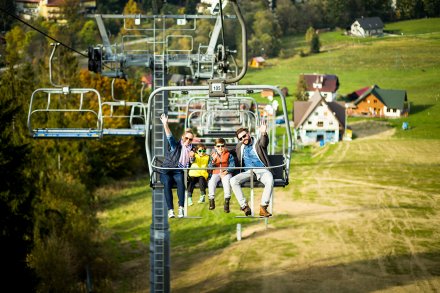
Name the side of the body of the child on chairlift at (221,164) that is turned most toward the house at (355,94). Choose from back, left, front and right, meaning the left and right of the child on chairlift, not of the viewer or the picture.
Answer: back

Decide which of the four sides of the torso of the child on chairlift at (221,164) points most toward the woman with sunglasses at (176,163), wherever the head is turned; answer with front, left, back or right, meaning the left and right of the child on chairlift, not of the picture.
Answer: right

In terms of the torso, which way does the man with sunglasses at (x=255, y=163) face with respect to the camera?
toward the camera

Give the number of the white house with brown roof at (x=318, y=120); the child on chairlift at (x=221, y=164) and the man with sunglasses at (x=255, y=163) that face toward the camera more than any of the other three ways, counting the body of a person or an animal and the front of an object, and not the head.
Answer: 3

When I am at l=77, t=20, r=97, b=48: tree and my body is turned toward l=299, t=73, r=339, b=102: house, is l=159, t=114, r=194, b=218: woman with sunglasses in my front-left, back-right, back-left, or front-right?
front-right

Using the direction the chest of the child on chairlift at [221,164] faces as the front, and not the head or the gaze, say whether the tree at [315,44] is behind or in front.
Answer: behind

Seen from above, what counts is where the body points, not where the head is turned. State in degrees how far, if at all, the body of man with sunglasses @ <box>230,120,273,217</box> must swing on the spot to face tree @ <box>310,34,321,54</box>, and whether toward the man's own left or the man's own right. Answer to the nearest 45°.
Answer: approximately 180°

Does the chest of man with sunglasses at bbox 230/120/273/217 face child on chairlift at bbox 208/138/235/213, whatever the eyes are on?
no

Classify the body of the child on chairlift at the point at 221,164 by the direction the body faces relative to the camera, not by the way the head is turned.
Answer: toward the camera

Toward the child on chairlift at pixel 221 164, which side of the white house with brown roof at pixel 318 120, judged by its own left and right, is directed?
front

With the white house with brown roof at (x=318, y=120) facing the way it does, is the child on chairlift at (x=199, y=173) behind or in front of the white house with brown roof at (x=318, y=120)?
in front

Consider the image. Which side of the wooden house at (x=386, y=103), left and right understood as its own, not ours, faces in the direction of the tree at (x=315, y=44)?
right

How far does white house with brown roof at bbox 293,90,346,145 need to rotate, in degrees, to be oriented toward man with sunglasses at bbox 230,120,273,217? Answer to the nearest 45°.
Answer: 0° — it already faces them

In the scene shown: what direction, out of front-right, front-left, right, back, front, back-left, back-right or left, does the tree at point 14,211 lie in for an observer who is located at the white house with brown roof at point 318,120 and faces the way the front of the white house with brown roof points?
front-right

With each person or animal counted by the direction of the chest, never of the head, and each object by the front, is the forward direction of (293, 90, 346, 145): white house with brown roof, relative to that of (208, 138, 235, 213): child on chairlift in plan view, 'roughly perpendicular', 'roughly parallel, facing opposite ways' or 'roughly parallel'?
roughly parallel
